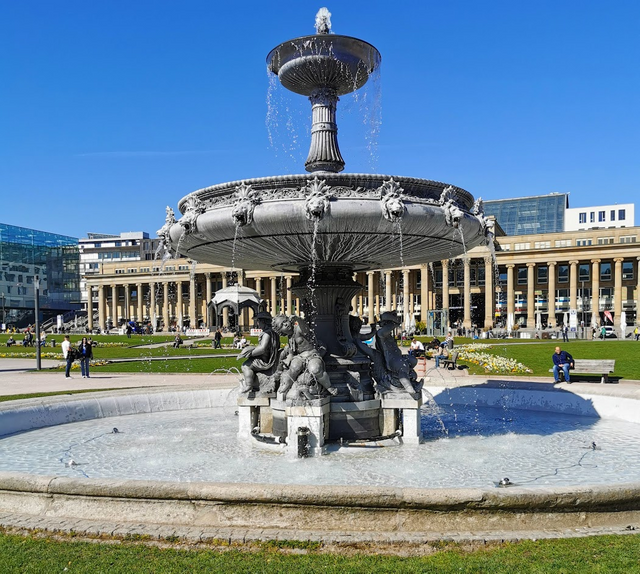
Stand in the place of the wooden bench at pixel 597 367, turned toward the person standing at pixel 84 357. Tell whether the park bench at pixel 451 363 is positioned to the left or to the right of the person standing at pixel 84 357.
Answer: right

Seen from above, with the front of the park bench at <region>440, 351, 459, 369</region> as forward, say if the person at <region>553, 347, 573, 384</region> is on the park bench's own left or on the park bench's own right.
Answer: on the park bench's own left

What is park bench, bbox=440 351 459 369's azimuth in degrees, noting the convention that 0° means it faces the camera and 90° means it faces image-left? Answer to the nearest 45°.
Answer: approximately 45°

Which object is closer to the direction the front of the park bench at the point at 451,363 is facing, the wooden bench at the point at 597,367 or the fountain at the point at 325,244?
the fountain

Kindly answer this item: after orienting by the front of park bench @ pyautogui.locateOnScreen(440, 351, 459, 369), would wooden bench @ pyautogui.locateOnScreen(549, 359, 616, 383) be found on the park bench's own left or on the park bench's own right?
on the park bench's own left

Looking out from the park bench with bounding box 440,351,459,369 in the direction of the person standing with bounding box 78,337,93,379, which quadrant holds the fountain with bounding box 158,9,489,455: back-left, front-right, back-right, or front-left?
front-left

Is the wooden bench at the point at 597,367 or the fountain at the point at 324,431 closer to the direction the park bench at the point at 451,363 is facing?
the fountain

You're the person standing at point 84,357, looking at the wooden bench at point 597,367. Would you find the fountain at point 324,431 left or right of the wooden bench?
right

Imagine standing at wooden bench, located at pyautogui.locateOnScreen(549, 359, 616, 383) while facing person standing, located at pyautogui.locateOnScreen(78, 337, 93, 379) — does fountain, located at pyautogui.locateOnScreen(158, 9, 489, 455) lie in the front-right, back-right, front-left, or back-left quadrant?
front-left

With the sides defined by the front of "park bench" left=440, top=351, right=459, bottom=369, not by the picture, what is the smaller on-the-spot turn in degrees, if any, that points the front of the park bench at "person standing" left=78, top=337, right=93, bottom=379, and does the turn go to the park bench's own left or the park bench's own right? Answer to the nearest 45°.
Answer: approximately 45° to the park bench's own right
